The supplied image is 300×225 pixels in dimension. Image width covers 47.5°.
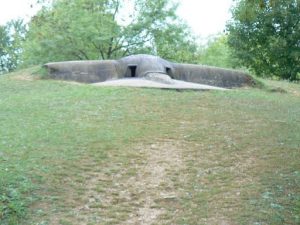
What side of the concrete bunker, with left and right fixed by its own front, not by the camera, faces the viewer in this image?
front

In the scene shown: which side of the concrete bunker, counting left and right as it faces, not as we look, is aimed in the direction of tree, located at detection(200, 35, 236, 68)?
back

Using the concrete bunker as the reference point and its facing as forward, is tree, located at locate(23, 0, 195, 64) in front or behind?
behind

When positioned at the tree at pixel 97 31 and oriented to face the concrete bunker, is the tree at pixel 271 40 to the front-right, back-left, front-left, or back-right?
front-left

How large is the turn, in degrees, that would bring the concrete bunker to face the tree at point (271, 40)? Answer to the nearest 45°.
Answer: approximately 135° to its left

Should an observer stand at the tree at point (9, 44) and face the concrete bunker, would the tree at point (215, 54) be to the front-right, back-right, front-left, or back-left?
front-left

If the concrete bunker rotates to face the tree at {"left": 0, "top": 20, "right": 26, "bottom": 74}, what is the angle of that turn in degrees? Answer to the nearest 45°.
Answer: approximately 135° to its right

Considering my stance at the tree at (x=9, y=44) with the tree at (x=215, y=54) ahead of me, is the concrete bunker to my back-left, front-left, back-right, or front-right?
front-right
